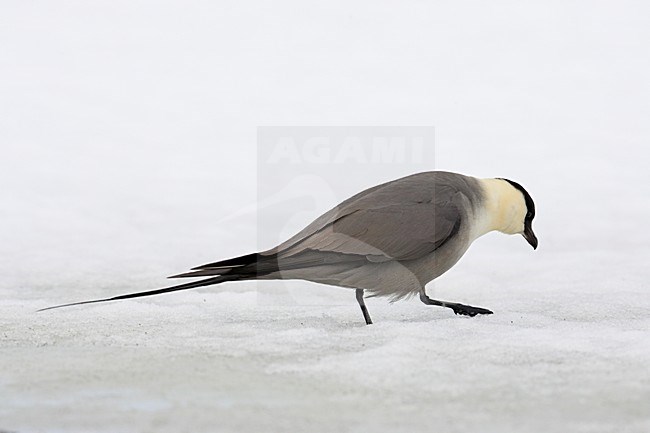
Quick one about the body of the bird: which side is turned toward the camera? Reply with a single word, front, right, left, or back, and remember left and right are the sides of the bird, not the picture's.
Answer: right
